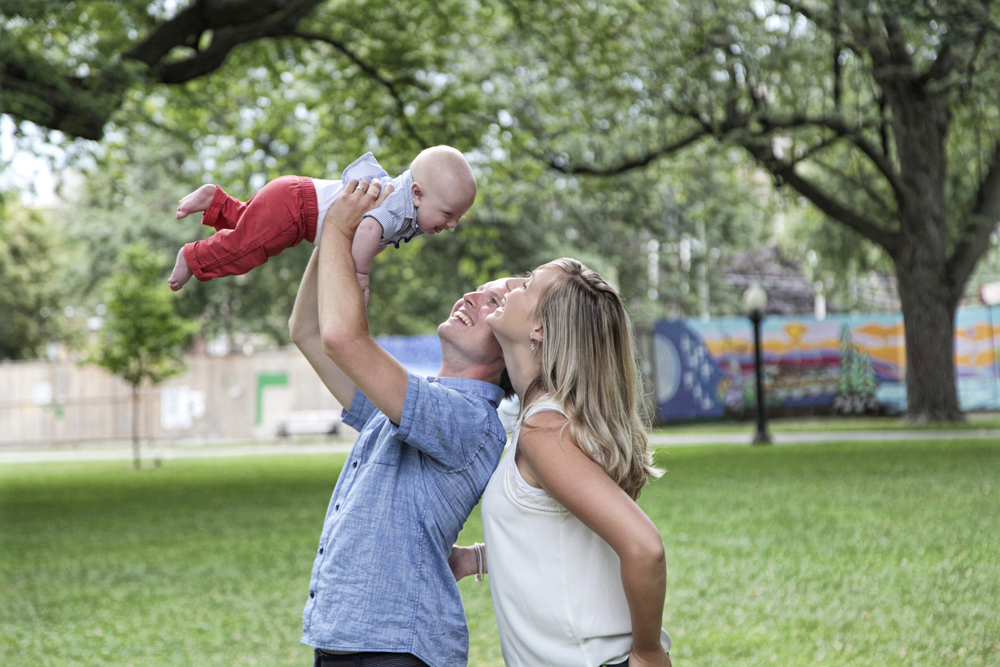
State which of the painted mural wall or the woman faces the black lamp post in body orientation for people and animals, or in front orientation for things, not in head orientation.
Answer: the painted mural wall

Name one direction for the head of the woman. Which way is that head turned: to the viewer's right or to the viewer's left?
to the viewer's left

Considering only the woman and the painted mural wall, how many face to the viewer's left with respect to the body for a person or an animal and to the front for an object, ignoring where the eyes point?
1

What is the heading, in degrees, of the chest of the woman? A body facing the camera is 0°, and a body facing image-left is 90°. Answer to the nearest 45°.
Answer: approximately 90°

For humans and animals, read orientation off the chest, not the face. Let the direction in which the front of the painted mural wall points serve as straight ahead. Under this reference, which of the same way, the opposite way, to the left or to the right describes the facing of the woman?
to the right

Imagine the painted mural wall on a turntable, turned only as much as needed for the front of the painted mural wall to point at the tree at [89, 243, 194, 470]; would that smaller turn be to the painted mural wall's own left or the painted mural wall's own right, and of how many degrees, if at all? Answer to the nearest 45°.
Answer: approximately 45° to the painted mural wall's own right

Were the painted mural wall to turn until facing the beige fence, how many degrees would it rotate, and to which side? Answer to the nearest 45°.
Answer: approximately 90° to its right

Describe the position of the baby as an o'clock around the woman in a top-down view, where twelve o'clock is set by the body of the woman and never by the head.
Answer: The baby is roughly at 1 o'clock from the woman.

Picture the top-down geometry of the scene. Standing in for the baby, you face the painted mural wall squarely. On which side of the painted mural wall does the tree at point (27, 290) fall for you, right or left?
left

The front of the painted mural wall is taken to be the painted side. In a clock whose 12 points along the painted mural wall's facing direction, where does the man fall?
The man is roughly at 12 o'clock from the painted mural wall.
